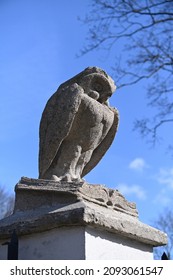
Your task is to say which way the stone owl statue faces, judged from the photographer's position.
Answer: facing the viewer and to the right of the viewer
